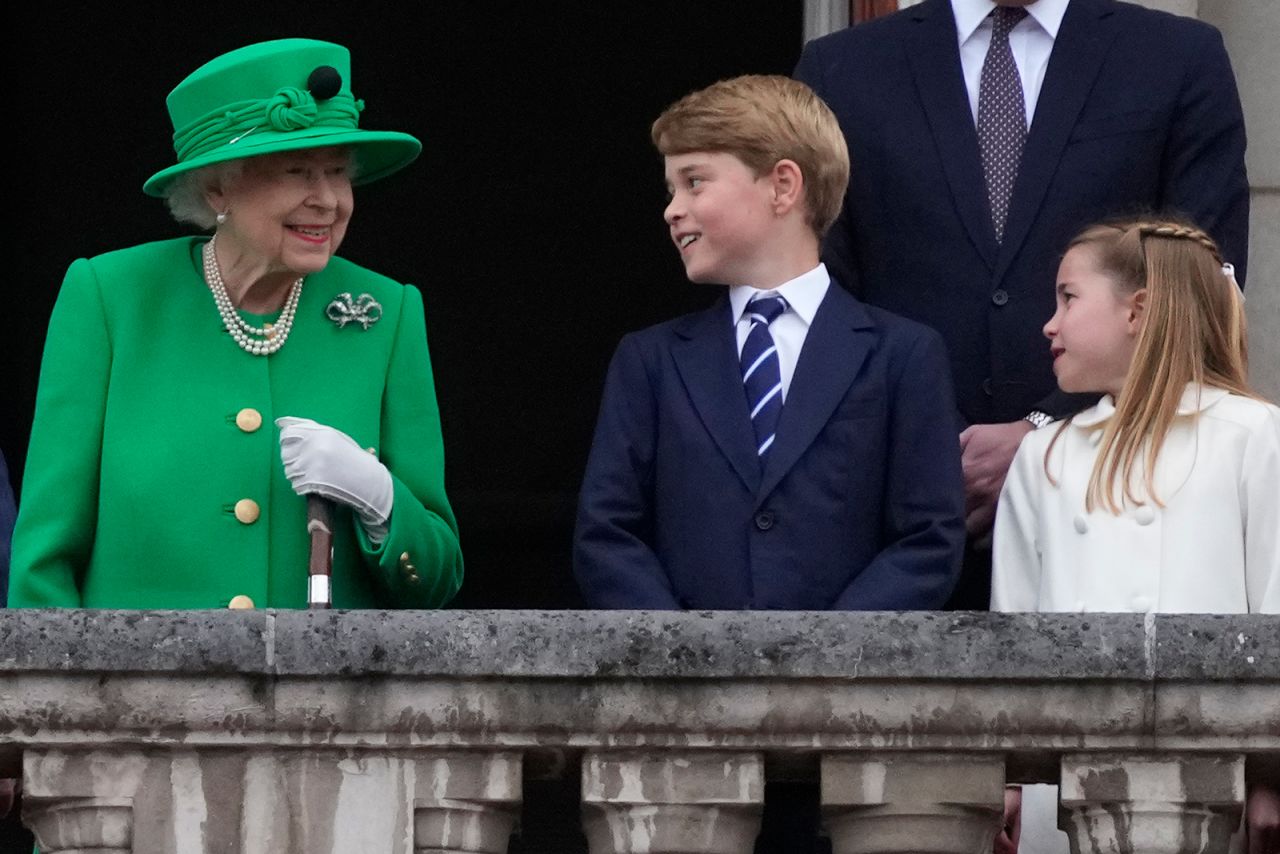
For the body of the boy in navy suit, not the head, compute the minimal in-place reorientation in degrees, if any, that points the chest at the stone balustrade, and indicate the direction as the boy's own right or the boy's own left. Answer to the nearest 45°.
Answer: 0° — they already face it

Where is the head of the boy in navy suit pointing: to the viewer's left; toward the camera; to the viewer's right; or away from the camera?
to the viewer's left

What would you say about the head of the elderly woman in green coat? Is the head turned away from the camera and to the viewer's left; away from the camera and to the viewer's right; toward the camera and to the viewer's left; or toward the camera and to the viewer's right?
toward the camera and to the viewer's right

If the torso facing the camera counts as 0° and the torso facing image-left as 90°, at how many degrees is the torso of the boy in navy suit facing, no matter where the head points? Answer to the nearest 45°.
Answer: approximately 0°

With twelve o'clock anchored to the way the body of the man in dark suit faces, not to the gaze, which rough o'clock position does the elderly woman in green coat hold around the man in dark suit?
The elderly woman in green coat is roughly at 2 o'clock from the man in dark suit.

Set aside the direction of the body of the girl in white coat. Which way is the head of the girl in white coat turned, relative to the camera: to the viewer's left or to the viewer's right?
to the viewer's left

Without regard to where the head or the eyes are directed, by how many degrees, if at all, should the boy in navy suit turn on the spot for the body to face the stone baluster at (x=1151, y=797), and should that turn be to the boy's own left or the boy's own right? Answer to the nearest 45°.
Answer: approximately 45° to the boy's own left

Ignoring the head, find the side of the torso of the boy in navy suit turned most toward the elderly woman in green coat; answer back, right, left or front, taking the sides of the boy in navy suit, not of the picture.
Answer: right

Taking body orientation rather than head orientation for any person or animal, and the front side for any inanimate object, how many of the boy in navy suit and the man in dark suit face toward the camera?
2
